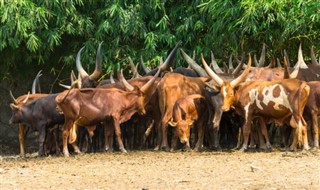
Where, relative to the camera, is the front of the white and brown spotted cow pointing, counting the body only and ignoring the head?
to the viewer's left

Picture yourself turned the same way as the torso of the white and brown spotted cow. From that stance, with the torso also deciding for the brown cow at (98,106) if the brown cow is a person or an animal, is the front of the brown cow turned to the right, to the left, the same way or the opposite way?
the opposite way

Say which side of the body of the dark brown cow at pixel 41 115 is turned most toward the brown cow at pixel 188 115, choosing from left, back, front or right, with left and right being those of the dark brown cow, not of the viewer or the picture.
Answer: back

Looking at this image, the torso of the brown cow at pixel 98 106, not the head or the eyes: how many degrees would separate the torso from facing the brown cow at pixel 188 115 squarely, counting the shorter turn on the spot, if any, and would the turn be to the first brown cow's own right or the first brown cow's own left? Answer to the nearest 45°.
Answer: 0° — it already faces it

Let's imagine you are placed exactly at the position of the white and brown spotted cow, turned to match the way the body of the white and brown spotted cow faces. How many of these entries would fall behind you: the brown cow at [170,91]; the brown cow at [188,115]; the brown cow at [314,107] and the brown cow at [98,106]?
1

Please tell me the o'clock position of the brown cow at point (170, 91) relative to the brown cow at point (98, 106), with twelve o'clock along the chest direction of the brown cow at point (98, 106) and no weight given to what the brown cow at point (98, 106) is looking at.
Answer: the brown cow at point (170, 91) is roughly at 12 o'clock from the brown cow at point (98, 106).

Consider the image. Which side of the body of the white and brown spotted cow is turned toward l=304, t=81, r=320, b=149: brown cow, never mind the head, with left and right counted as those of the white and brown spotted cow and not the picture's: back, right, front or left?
back

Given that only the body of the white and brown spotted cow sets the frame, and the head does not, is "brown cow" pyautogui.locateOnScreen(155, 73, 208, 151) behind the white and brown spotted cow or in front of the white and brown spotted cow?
in front

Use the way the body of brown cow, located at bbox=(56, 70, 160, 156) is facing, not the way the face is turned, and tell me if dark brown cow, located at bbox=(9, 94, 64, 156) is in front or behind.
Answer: behind

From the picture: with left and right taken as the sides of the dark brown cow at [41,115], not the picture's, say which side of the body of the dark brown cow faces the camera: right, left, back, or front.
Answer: left

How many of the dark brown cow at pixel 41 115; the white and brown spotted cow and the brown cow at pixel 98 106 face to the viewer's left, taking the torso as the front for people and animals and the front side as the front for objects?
2

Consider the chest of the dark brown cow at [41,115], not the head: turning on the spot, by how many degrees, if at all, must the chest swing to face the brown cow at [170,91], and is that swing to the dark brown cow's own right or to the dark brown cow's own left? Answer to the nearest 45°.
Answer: approximately 180°

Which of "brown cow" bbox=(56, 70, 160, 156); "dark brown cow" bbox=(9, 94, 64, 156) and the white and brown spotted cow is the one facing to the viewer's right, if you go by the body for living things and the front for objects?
the brown cow

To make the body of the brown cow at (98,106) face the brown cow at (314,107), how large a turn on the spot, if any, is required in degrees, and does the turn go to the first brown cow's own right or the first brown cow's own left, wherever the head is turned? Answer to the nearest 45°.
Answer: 0° — it already faces it

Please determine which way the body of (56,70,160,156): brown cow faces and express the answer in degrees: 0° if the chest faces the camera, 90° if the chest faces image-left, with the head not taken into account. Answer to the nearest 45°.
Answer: approximately 270°

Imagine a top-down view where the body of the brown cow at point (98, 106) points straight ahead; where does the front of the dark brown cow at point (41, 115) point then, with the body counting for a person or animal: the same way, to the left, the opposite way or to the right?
the opposite way

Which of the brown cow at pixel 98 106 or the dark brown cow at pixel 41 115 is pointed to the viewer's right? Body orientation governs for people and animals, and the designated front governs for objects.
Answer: the brown cow
